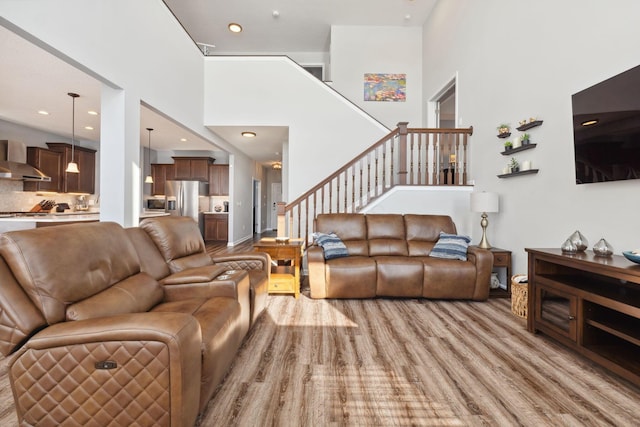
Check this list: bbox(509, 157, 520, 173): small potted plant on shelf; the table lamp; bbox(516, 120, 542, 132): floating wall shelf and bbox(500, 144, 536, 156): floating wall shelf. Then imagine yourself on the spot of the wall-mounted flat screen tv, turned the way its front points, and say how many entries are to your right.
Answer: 4

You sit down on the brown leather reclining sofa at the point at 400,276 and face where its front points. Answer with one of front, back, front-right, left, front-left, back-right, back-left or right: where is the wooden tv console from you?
front-left

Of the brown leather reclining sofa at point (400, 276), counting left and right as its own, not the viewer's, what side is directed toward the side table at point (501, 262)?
left

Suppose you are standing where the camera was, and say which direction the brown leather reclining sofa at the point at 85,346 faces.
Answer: facing the viewer and to the right of the viewer

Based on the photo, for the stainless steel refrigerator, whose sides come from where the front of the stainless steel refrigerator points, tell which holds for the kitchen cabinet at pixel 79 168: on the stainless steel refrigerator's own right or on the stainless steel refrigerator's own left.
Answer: on the stainless steel refrigerator's own right

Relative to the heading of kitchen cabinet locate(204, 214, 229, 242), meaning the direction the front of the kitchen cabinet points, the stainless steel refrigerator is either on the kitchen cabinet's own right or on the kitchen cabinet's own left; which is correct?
on the kitchen cabinet's own right

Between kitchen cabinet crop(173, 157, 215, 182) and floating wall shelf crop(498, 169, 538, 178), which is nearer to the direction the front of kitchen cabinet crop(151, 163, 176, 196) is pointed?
the floating wall shelf

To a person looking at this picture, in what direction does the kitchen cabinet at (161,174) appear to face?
facing the viewer

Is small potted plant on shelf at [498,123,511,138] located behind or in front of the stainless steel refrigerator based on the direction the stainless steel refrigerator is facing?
in front

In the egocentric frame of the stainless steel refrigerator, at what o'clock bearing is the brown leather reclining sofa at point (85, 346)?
The brown leather reclining sofa is roughly at 12 o'clock from the stainless steel refrigerator.

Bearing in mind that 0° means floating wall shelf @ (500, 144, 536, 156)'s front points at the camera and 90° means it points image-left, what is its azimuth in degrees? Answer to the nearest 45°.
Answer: approximately 45°

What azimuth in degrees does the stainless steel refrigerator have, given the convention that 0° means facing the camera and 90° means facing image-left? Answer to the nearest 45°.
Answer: approximately 0°

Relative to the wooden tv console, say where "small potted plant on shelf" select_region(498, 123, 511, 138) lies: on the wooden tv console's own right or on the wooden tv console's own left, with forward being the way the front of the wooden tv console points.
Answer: on the wooden tv console's own right
